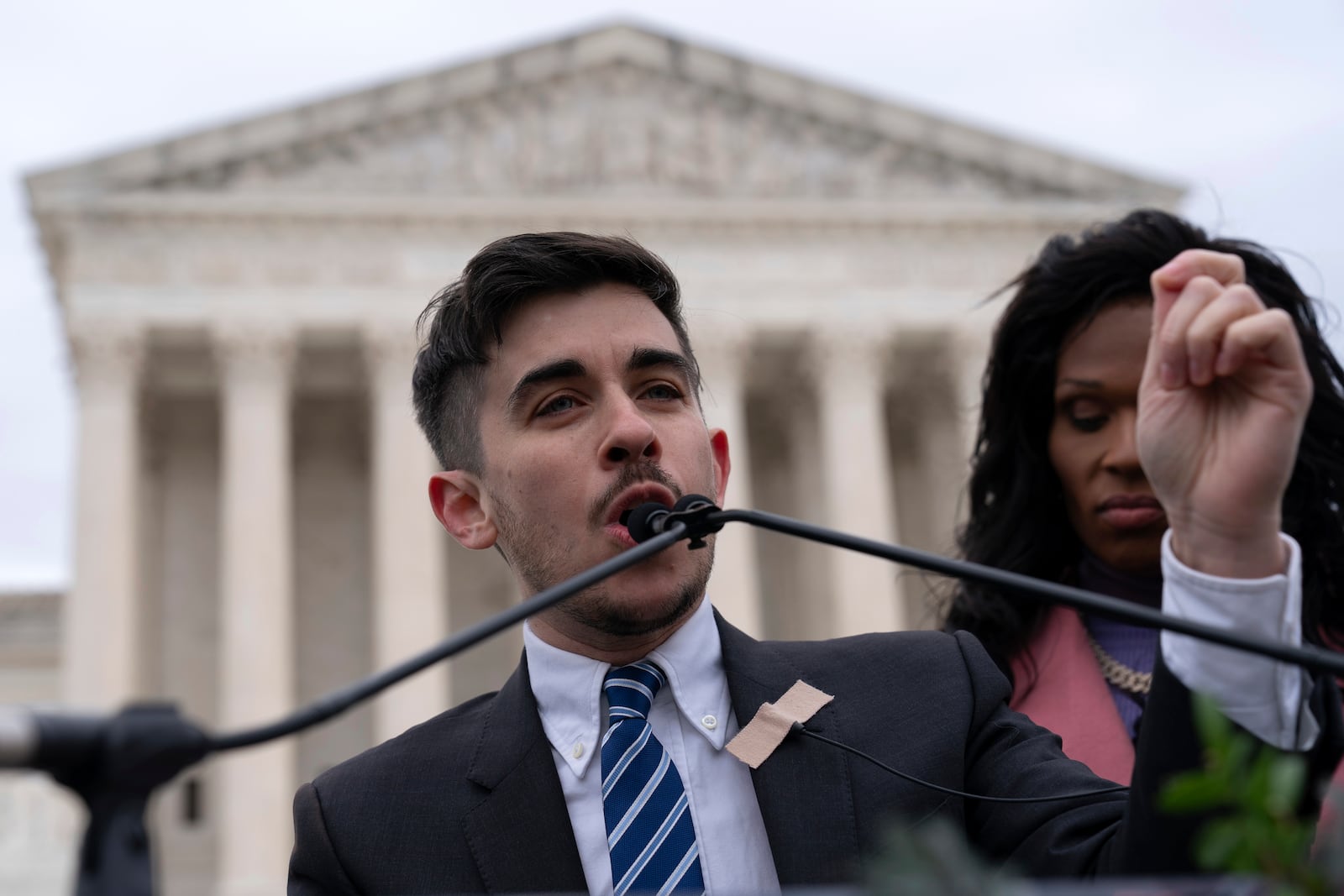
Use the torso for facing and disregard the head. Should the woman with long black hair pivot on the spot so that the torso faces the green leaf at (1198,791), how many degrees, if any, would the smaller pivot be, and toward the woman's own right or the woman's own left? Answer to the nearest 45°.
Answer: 0° — they already face it

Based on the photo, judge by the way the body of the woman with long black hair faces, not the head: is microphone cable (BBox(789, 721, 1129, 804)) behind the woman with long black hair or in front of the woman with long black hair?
in front

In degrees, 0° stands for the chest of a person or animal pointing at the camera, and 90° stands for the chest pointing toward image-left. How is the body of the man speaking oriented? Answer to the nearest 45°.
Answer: approximately 0°

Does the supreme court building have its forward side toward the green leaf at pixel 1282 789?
yes

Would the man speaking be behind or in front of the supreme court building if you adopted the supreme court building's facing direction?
in front

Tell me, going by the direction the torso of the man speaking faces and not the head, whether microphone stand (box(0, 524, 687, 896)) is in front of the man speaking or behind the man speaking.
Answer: in front

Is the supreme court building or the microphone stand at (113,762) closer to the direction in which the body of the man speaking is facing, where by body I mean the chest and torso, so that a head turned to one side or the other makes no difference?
the microphone stand

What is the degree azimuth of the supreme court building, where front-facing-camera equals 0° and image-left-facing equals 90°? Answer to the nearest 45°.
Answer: approximately 0°
